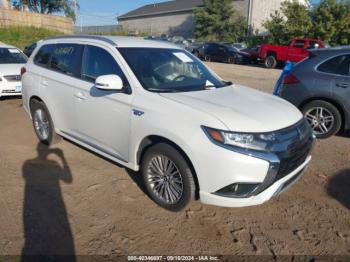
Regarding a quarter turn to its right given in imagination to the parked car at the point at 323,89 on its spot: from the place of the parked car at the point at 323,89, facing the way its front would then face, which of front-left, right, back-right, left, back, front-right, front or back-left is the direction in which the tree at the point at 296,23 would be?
back

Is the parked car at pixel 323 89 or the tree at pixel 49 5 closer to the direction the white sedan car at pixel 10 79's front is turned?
the parked car

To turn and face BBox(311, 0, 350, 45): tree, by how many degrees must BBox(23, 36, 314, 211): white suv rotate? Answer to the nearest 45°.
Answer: approximately 90° to its left

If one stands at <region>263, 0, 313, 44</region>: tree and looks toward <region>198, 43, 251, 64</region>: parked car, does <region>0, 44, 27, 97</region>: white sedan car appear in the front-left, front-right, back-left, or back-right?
front-left

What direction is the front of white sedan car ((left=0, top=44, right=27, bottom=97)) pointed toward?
toward the camera

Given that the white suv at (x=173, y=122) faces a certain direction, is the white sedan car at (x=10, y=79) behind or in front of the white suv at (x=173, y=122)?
behind

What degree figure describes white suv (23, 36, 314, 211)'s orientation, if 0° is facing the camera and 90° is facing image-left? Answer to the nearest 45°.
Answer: approximately 315°

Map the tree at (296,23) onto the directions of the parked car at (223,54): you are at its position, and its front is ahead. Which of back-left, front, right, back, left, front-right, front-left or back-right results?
left

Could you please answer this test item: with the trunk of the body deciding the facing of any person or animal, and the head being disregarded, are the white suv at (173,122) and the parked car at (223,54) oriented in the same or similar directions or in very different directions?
same or similar directions

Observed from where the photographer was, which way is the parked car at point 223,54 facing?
facing the viewer and to the right of the viewer

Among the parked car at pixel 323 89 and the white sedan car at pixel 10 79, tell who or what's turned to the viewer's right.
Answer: the parked car

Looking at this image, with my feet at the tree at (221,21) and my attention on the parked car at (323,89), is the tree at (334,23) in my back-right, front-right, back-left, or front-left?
front-left
